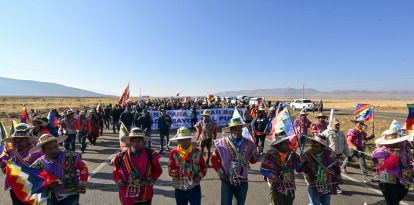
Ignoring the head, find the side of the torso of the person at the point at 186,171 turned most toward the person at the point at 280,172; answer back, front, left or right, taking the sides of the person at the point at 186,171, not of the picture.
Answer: left

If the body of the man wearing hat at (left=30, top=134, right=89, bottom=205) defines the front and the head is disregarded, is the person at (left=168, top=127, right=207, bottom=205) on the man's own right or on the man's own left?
on the man's own left

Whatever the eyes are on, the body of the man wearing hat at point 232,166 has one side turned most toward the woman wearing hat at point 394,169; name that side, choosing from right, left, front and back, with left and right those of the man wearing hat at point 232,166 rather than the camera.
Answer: left

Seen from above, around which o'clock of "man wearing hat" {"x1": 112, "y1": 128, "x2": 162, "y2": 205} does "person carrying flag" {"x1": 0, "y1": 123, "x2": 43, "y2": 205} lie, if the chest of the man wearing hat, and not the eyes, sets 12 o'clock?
The person carrying flag is roughly at 4 o'clock from the man wearing hat.

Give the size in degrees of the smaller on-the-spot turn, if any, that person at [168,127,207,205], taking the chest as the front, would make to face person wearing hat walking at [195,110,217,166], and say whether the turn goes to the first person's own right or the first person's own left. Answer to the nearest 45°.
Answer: approximately 180°

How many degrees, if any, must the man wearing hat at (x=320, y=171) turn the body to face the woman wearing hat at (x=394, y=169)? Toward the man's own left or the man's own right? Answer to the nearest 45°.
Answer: approximately 135° to the man's own left

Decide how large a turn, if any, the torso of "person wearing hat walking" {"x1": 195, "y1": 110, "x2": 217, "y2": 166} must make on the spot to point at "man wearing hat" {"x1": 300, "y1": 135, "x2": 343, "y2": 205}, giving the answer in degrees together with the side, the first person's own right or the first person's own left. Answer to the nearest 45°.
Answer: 0° — they already face them

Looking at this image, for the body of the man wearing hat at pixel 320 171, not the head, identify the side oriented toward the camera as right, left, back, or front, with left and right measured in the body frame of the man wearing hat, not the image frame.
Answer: front

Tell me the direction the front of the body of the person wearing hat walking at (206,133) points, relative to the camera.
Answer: toward the camera

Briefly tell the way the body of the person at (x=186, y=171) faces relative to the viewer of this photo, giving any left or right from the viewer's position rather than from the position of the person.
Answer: facing the viewer

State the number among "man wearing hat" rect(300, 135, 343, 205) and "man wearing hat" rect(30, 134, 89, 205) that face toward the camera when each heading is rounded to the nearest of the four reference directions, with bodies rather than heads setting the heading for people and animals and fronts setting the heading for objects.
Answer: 2

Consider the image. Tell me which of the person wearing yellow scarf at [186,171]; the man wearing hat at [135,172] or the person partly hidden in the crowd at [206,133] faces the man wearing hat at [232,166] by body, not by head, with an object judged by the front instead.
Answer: the person partly hidden in the crowd at [206,133]

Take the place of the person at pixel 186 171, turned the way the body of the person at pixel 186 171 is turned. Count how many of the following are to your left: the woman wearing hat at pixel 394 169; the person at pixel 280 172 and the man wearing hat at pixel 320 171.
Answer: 3

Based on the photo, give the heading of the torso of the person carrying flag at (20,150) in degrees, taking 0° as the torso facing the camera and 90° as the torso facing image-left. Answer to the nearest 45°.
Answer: approximately 0°

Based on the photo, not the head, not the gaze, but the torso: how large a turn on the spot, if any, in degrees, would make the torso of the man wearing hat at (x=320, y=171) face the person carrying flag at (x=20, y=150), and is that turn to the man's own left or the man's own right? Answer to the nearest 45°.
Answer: approximately 90° to the man's own right

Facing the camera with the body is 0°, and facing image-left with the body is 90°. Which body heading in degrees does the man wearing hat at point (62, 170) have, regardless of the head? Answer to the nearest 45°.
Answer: approximately 0°

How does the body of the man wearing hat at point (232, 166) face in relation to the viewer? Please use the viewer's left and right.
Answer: facing the viewer

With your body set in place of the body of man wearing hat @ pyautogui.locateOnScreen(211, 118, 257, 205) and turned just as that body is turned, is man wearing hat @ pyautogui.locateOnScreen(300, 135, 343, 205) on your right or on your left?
on your left
